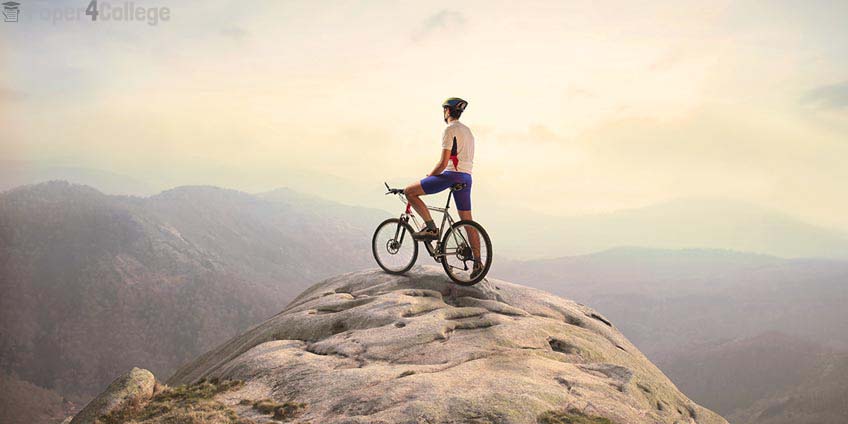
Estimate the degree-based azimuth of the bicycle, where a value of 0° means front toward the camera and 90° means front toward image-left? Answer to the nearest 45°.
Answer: approximately 135°

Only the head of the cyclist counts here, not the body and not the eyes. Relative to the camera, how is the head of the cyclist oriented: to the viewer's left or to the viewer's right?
to the viewer's left

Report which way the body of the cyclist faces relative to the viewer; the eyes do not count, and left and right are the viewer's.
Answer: facing away from the viewer and to the left of the viewer
